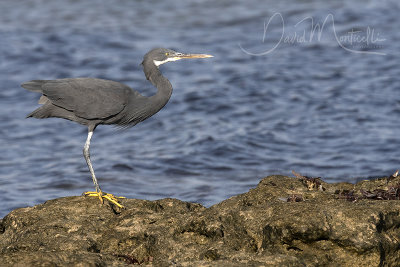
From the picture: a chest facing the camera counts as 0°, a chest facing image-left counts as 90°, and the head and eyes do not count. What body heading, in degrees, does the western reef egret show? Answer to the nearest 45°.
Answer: approximately 270°
